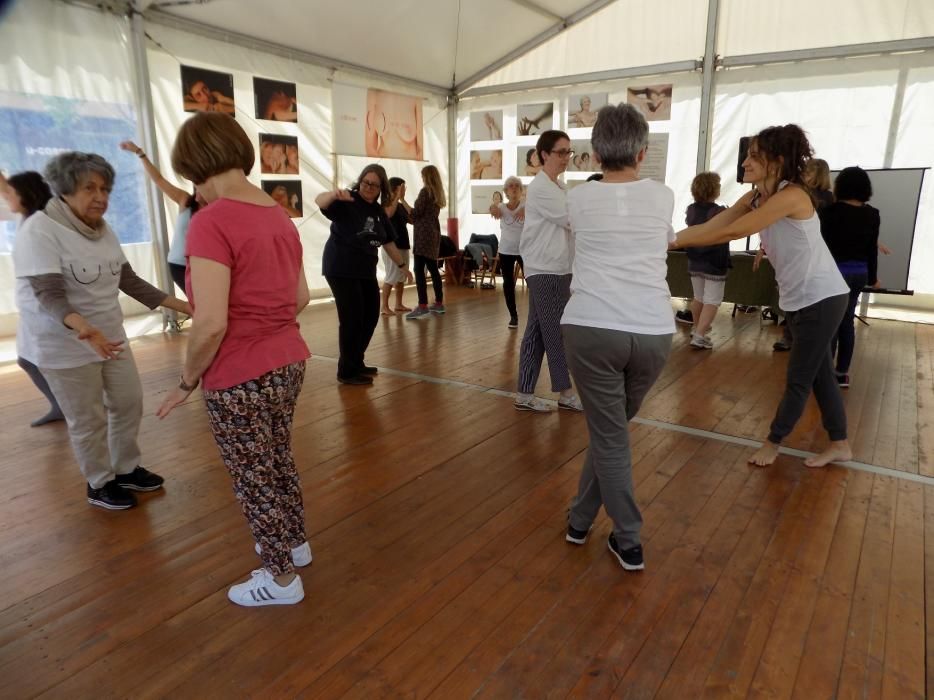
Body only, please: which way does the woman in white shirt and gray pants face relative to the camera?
away from the camera

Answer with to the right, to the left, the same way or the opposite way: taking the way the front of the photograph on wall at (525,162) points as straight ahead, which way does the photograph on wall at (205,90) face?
to the left

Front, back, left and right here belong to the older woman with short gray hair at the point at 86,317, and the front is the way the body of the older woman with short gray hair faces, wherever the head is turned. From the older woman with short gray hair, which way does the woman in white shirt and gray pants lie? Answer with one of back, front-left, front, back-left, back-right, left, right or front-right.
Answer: front

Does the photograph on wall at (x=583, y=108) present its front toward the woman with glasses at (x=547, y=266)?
yes

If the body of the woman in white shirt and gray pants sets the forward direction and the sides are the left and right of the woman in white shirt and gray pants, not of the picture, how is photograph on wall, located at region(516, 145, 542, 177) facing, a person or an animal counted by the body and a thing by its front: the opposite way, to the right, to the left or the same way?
the opposite way

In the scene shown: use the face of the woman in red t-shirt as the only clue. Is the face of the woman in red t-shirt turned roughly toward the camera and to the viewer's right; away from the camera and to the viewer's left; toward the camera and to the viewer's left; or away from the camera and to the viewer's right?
away from the camera and to the viewer's left

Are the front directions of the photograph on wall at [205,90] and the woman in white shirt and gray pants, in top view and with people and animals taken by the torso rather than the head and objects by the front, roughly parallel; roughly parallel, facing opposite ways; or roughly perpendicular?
roughly perpendicular
